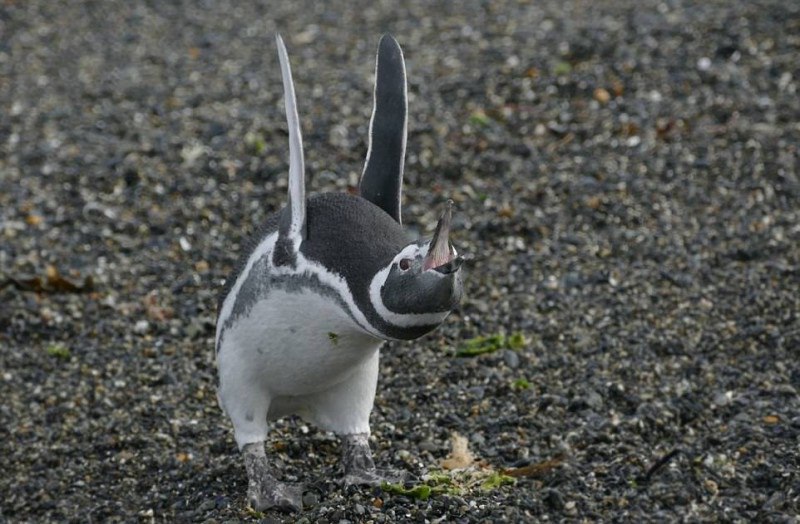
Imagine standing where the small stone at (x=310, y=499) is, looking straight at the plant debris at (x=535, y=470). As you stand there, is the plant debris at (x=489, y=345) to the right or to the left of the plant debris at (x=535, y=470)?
left

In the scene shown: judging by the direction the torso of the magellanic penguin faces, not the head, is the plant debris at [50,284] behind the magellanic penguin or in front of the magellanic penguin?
behind

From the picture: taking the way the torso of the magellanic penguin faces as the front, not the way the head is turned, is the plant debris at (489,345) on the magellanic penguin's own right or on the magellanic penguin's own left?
on the magellanic penguin's own left

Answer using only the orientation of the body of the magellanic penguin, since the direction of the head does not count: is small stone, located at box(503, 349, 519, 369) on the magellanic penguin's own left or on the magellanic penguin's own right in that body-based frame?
on the magellanic penguin's own left

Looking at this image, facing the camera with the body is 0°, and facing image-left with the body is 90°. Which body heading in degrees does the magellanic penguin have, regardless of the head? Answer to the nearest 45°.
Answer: approximately 315°

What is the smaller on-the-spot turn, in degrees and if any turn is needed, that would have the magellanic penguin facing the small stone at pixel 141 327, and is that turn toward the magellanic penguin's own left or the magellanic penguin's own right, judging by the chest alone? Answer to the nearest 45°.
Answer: approximately 180°

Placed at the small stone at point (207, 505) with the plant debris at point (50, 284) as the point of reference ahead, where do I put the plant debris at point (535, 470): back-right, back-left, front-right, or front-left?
back-right

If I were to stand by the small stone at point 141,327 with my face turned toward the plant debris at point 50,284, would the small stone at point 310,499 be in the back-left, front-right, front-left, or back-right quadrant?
back-left

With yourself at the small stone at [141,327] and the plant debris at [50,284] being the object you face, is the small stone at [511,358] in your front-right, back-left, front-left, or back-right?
back-right
